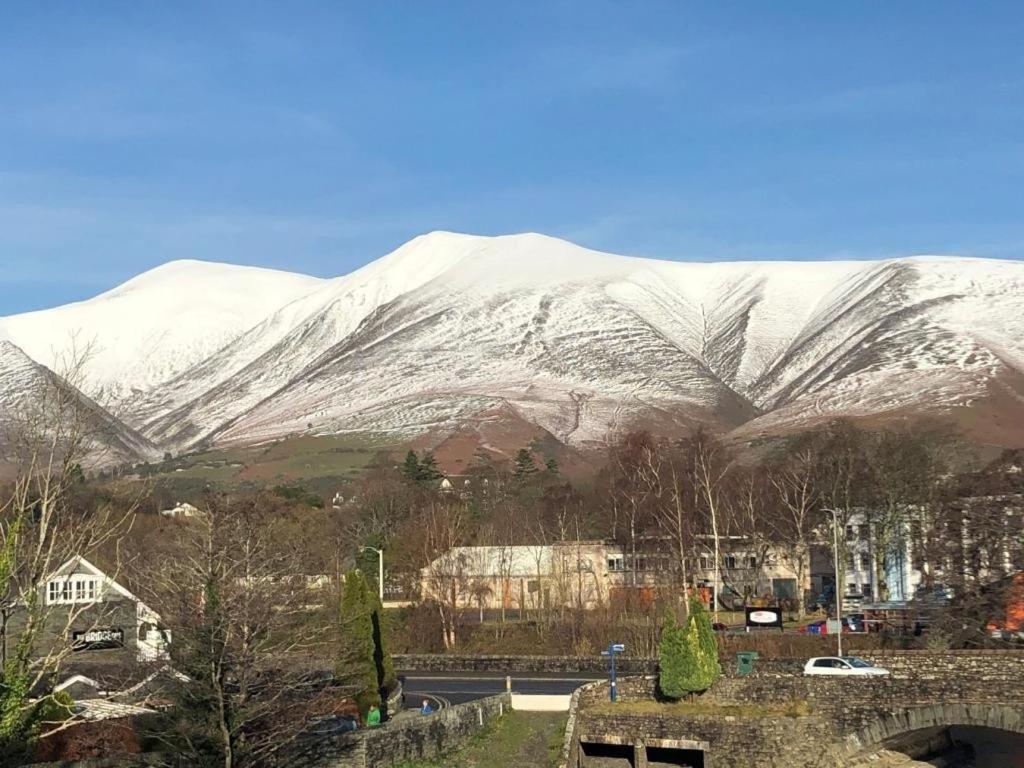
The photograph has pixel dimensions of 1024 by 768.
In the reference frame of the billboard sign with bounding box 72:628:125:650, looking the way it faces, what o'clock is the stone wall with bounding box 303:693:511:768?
The stone wall is roughly at 11 o'clock from the billboard sign.

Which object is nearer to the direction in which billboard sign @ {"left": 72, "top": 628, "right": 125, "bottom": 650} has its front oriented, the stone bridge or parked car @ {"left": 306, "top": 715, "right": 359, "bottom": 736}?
the parked car

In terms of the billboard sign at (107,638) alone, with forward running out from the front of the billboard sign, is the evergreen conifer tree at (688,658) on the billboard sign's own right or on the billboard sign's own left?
on the billboard sign's own left

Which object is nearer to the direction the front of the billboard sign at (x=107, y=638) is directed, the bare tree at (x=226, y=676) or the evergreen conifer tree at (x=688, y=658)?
the bare tree

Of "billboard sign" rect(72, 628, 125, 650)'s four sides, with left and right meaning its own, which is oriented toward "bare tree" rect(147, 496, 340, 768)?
front

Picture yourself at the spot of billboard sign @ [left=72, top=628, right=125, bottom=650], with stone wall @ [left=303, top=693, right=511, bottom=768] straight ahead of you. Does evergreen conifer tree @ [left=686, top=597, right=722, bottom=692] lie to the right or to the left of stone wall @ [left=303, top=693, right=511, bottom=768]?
left

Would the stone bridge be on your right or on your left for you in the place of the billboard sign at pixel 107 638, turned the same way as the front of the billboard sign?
on your left

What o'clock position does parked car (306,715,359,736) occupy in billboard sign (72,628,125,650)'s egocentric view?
The parked car is roughly at 11 o'clock from the billboard sign.

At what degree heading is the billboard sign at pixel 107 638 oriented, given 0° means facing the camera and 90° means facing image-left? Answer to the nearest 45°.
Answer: approximately 0°

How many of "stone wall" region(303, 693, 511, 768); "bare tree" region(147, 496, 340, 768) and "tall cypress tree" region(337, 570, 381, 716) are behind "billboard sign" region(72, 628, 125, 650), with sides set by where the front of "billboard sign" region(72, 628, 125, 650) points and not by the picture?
0

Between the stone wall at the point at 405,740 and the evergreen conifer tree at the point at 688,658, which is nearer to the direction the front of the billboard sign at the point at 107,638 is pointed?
the stone wall

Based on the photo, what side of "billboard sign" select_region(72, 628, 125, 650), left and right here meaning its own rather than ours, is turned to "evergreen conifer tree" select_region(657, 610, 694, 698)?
left

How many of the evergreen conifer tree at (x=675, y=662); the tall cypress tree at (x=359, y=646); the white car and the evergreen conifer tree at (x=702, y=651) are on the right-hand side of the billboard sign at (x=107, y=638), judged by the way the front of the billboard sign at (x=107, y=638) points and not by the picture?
0

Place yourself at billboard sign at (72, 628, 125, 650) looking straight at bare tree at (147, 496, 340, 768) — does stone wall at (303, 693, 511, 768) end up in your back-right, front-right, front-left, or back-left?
front-left

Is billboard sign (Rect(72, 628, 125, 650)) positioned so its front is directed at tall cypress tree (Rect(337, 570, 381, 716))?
no
